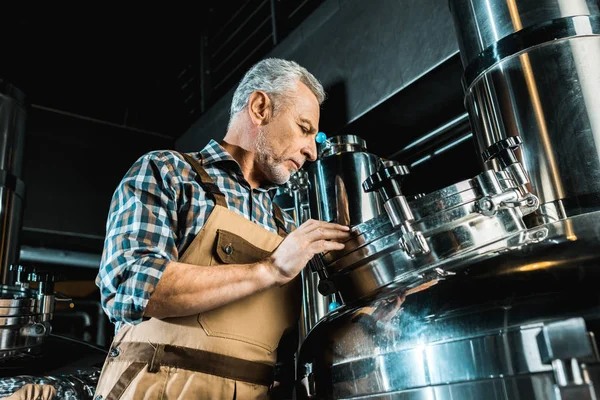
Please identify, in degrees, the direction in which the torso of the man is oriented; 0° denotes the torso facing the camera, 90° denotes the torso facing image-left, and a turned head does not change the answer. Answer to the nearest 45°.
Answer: approximately 315°

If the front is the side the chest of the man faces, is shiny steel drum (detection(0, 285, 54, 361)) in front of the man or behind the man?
behind

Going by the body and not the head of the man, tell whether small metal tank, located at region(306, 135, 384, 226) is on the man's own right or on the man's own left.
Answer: on the man's own left

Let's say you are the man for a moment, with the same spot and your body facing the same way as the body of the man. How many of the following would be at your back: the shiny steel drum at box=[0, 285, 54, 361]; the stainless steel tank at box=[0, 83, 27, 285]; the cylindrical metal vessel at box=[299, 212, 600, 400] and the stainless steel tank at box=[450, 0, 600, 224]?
2

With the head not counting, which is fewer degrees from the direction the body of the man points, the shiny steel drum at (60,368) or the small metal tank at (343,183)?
the small metal tank

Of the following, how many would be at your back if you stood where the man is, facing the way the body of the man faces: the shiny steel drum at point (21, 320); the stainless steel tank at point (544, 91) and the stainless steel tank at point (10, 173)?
2

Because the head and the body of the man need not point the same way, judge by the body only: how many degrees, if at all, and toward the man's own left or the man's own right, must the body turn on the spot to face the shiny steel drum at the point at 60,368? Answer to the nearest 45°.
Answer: approximately 180°

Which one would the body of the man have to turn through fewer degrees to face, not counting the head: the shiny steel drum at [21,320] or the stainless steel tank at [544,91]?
the stainless steel tank

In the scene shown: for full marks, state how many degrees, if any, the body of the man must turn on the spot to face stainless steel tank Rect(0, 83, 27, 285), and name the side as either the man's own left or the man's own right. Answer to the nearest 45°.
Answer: approximately 180°

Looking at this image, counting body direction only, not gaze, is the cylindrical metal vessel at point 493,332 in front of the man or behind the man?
in front

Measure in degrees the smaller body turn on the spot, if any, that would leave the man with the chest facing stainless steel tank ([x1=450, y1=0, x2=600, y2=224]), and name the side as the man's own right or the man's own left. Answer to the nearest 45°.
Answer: approximately 45° to the man's own left
